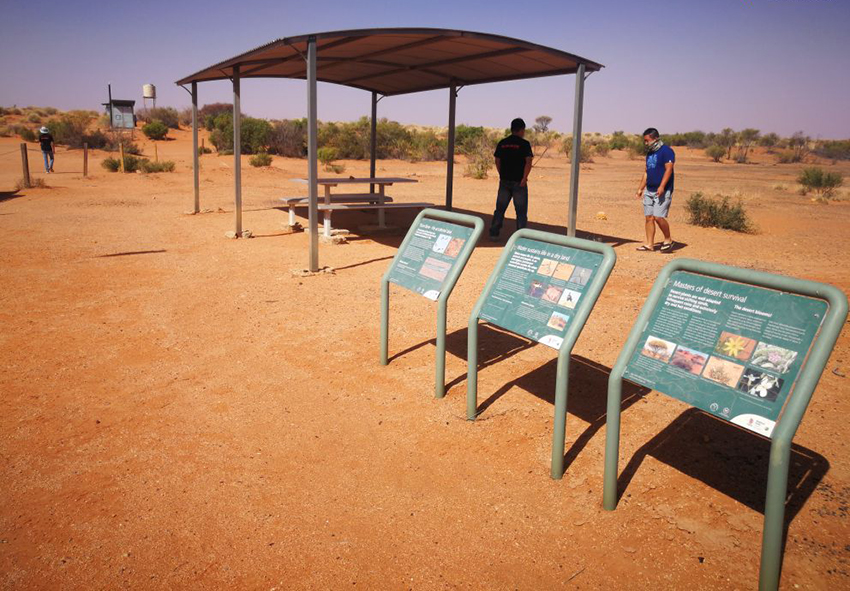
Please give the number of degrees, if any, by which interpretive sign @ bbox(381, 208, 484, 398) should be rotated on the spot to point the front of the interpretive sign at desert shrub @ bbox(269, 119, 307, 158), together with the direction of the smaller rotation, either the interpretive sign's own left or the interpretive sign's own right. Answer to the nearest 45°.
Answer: approximately 135° to the interpretive sign's own right

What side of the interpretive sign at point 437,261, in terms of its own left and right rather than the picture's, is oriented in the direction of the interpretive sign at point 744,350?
left

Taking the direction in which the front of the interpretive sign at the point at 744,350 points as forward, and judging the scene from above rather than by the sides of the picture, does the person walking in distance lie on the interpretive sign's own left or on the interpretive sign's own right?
on the interpretive sign's own right

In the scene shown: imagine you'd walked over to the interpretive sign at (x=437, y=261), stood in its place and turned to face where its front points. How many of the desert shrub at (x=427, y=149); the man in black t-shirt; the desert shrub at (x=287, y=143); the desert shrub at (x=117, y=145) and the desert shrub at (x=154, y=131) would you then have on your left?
0

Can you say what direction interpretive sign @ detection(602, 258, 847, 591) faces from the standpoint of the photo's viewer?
facing the viewer and to the left of the viewer

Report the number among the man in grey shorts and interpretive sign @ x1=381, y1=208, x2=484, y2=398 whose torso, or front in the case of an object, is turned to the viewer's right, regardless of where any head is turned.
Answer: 0

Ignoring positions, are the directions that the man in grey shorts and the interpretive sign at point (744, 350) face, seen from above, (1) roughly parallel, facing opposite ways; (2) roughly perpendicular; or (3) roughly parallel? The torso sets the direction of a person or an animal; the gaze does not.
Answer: roughly parallel

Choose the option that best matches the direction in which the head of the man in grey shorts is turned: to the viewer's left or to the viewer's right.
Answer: to the viewer's left

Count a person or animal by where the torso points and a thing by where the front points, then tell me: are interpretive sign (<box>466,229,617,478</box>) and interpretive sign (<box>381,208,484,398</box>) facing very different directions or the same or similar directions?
same or similar directions

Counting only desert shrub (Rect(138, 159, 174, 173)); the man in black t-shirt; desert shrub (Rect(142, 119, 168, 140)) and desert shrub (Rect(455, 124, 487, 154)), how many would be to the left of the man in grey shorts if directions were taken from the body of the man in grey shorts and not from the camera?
0

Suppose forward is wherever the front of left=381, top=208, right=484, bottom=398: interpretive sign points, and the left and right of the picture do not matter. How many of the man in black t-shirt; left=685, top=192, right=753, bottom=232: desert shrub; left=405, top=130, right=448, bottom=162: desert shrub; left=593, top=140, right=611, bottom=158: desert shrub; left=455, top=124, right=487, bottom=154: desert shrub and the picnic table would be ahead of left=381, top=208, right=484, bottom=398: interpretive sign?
0

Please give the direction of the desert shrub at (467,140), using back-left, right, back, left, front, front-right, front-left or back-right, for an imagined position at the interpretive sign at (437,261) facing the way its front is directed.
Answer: back-right

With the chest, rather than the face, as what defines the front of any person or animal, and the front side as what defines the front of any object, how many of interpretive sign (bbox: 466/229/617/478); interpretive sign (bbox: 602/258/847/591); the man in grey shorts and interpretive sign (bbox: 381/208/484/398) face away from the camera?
0

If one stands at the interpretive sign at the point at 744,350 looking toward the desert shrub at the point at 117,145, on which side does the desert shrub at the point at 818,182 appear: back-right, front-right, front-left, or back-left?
front-right

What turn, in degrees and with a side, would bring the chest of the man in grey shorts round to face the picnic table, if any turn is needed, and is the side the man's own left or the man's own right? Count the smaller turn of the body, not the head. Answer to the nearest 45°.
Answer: approximately 45° to the man's own right

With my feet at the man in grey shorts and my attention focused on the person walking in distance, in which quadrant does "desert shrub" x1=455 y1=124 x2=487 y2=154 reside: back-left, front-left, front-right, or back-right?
front-right

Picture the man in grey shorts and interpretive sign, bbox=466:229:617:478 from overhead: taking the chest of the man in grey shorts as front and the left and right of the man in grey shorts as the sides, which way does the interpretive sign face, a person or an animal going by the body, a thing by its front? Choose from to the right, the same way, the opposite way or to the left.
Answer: the same way

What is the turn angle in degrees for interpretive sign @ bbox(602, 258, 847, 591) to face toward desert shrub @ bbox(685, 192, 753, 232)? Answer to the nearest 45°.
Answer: approximately 135° to its right

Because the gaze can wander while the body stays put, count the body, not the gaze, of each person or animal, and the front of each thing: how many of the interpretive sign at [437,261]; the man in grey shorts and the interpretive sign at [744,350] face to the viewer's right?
0

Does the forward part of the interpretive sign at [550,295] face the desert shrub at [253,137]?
no

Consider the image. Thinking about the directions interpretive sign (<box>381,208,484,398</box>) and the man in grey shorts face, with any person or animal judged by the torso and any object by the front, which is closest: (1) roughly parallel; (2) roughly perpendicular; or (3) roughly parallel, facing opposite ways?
roughly parallel
